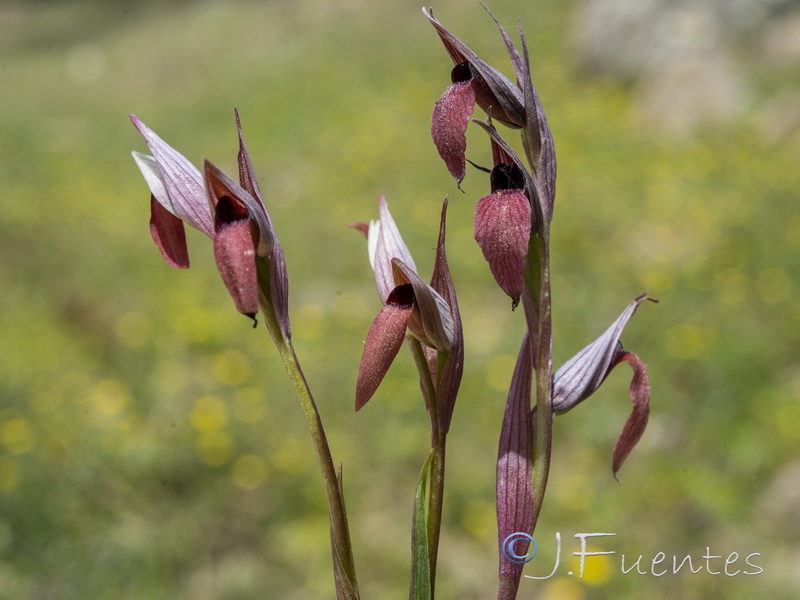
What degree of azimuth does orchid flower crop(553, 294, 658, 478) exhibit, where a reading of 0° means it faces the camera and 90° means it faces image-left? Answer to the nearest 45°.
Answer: approximately 270°

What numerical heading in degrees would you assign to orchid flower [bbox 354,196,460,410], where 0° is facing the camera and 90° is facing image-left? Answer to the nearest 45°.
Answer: approximately 45°

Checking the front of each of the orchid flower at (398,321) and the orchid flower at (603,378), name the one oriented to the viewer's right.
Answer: the orchid flower at (603,378)

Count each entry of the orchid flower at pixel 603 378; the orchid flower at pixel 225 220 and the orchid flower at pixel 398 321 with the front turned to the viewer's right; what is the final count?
1

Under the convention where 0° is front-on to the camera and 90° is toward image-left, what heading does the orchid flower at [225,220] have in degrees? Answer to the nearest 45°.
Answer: approximately 45°

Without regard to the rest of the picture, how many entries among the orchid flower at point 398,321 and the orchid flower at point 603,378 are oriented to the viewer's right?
1

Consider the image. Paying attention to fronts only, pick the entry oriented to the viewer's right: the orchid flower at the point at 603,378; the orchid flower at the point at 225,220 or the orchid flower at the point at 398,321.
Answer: the orchid flower at the point at 603,378

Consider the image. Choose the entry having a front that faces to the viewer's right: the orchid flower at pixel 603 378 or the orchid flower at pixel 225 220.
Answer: the orchid flower at pixel 603 378

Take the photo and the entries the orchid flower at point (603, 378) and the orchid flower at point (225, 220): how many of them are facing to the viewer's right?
1
